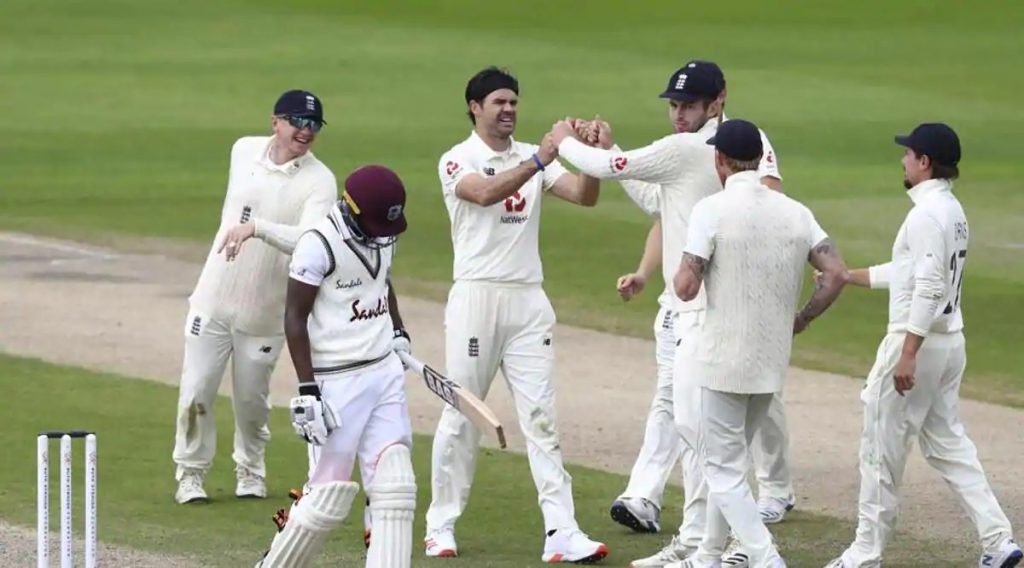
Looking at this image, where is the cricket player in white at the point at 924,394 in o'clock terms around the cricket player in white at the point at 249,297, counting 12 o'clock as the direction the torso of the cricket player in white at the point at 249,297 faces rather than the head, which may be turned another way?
the cricket player in white at the point at 924,394 is roughly at 10 o'clock from the cricket player in white at the point at 249,297.

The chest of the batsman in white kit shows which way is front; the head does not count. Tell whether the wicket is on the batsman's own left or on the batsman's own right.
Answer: on the batsman's own right

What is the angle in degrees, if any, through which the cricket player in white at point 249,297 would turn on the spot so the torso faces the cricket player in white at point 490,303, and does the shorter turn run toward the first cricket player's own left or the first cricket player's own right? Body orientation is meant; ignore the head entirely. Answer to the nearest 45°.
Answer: approximately 45° to the first cricket player's own left

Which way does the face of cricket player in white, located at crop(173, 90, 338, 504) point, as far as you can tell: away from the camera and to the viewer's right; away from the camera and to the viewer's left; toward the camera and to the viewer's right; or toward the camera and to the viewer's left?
toward the camera and to the viewer's right

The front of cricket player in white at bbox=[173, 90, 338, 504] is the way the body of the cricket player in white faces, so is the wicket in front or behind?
in front

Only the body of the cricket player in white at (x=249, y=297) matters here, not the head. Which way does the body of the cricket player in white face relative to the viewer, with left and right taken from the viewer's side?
facing the viewer

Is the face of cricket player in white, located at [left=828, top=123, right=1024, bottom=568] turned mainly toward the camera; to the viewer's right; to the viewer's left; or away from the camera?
to the viewer's left

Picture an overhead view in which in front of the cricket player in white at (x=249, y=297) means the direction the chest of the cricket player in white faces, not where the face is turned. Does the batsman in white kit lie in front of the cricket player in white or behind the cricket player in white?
in front

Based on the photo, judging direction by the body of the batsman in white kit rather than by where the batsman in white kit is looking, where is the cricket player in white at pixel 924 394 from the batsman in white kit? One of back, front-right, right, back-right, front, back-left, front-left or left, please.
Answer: front-left

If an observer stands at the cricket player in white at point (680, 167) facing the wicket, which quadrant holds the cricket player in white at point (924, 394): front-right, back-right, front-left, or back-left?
back-left

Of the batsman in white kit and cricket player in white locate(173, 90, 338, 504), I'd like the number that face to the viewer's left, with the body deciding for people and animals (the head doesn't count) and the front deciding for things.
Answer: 0
